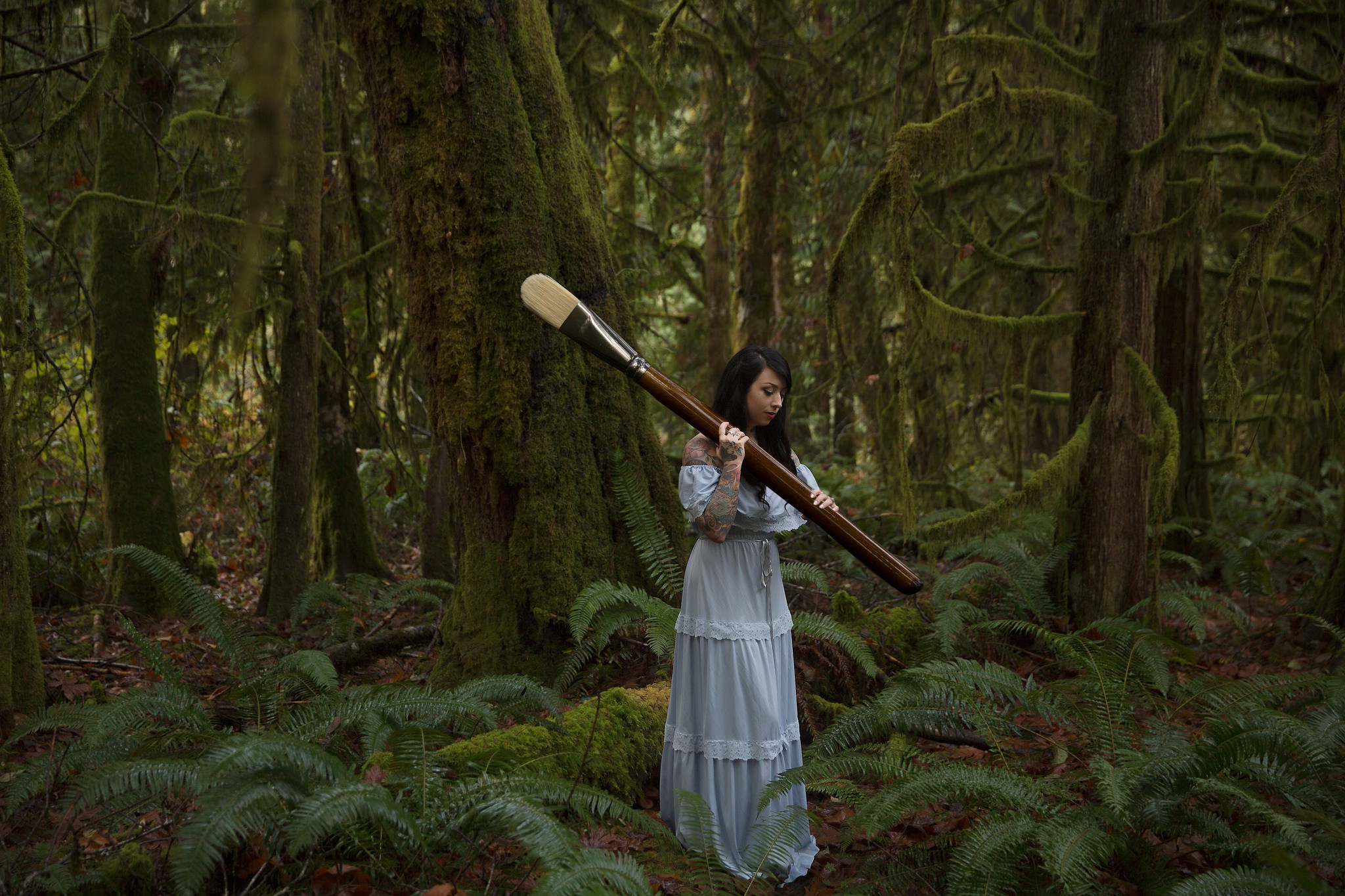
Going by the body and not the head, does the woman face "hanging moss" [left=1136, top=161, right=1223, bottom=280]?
no

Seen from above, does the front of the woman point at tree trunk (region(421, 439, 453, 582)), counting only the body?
no

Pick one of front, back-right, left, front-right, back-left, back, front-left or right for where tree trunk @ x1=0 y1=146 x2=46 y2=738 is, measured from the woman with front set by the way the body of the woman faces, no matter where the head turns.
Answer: back-right

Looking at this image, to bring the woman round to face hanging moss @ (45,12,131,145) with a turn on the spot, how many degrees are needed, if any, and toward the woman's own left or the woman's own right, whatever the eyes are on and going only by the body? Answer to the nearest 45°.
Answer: approximately 180°

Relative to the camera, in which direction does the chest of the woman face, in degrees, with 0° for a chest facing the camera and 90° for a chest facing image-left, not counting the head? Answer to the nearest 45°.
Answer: approximately 315°

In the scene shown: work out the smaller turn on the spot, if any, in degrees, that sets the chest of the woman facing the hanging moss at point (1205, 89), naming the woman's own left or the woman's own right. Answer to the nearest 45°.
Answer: approximately 90° to the woman's own left

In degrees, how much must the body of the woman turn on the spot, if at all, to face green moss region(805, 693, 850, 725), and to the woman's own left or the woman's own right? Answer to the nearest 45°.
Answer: approximately 135° to the woman's own left

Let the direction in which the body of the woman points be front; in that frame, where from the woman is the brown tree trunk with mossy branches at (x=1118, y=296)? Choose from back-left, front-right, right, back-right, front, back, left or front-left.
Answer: left

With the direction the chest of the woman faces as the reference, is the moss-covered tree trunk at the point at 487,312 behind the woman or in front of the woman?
behind

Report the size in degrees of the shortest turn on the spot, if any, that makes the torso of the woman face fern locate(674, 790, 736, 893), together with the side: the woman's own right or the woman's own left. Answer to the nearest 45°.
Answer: approximately 45° to the woman's own right
